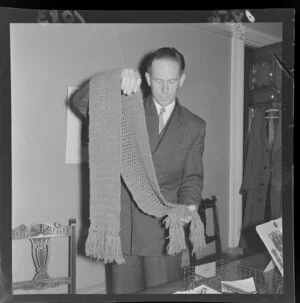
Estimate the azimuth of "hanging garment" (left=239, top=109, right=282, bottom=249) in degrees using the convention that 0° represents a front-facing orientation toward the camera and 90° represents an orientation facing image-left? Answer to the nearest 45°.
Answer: approximately 315°
